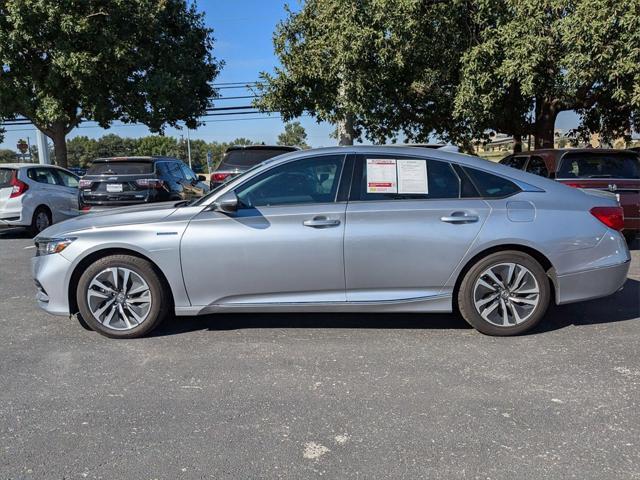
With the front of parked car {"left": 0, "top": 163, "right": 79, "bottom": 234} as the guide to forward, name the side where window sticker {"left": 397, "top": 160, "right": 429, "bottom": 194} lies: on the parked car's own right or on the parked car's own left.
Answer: on the parked car's own right

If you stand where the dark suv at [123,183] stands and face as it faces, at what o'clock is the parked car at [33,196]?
The parked car is roughly at 9 o'clock from the dark suv.

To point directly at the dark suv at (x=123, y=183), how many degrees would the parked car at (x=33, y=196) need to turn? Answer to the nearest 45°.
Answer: approximately 90° to its right

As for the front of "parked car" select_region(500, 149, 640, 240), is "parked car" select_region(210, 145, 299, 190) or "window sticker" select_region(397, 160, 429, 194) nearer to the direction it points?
the parked car

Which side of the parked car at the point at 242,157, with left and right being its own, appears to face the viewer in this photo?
back

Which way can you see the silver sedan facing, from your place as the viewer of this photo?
facing to the left of the viewer

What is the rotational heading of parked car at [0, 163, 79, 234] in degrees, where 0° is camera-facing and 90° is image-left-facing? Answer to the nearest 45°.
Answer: approximately 225°

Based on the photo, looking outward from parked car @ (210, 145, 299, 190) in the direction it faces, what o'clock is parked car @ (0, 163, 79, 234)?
parked car @ (0, 163, 79, 234) is roughly at 9 o'clock from parked car @ (210, 145, 299, 190).
